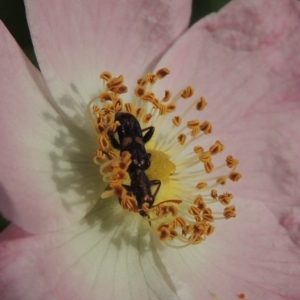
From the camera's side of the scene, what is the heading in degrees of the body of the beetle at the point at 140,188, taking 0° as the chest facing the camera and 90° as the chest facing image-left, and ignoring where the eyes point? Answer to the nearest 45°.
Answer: approximately 0°
